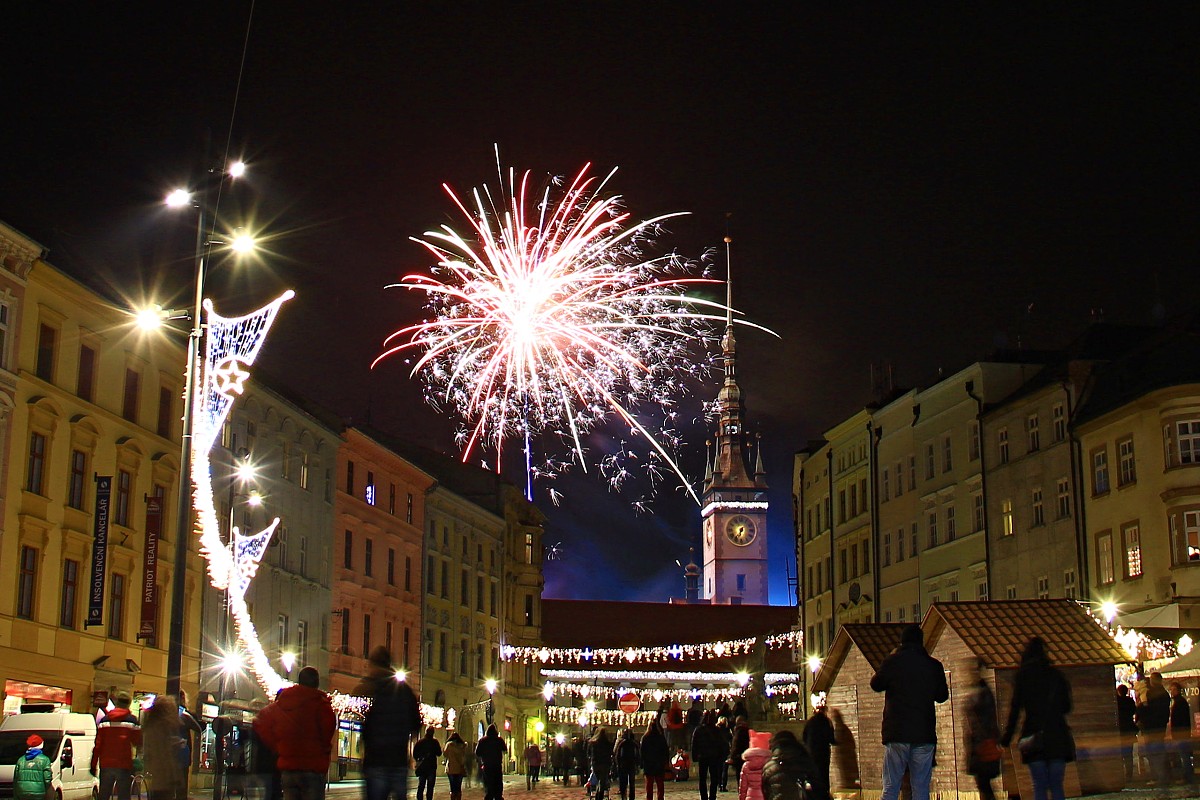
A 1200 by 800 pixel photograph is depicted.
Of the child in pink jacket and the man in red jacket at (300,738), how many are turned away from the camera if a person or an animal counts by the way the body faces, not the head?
2

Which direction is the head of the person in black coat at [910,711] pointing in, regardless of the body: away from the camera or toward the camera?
away from the camera

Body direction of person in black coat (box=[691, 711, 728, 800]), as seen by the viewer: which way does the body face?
away from the camera

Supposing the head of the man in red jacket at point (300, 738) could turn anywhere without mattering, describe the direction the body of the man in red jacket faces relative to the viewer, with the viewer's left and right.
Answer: facing away from the viewer

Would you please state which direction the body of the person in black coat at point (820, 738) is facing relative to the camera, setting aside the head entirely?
away from the camera

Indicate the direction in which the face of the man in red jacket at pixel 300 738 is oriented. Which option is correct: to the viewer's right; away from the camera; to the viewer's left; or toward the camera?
away from the camera

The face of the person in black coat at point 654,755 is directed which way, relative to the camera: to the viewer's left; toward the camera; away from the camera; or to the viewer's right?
away from the camera
